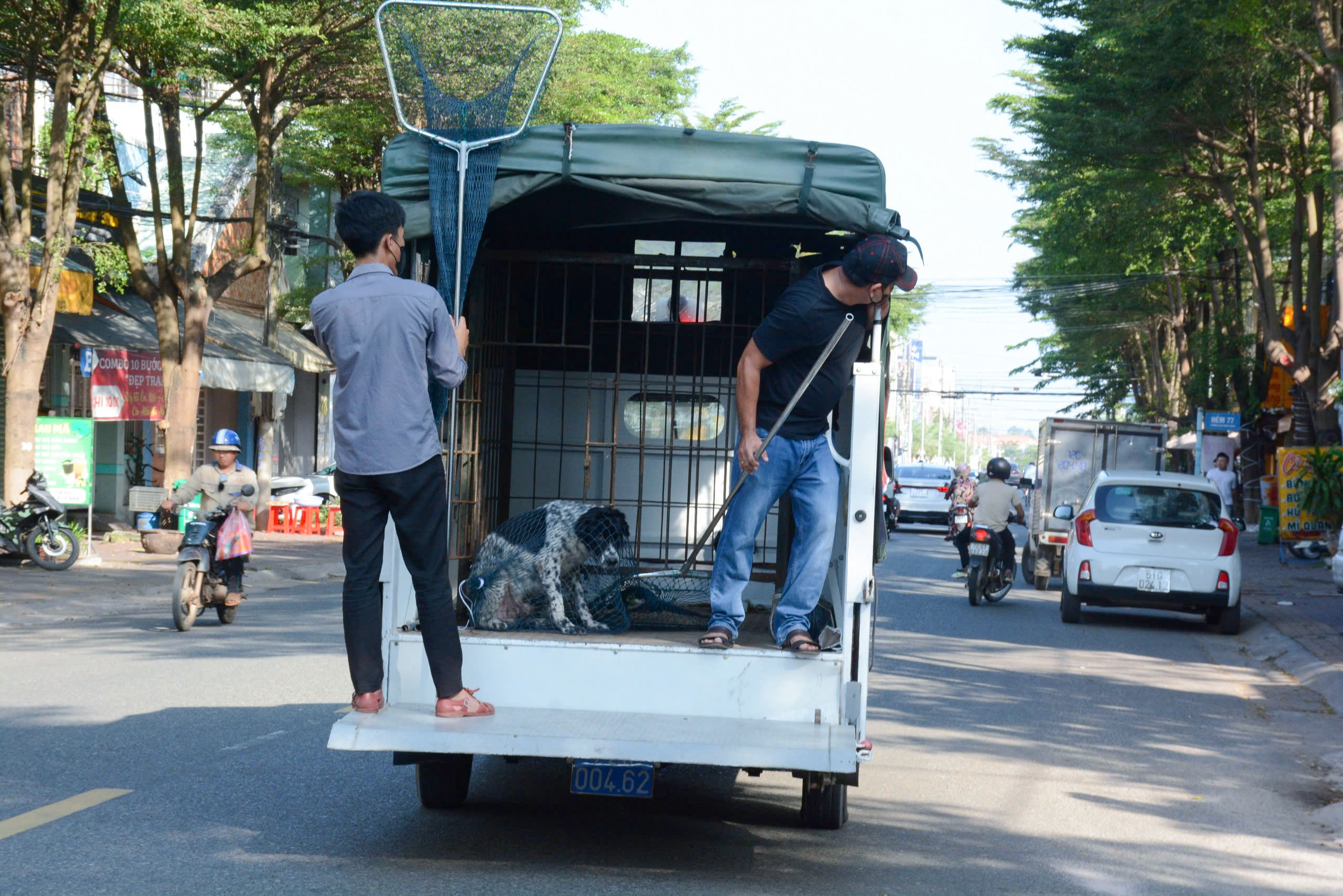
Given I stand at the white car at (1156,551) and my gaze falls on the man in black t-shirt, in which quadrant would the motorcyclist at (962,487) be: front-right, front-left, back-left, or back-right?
back-right

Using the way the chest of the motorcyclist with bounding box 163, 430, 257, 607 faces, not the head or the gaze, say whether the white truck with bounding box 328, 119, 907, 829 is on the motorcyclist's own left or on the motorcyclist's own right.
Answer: on the motorcyclist's own left

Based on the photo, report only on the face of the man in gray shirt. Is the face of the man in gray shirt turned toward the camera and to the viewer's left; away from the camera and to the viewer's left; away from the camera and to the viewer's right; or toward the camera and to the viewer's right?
away from the camera and to the viewer's right

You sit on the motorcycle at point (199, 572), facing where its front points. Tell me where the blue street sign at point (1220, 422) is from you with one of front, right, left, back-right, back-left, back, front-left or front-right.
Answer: back

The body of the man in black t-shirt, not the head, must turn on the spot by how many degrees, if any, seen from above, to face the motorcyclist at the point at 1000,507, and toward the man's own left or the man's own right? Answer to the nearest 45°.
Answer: approximately 135° to the man's own left

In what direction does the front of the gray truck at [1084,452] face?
away from the camera

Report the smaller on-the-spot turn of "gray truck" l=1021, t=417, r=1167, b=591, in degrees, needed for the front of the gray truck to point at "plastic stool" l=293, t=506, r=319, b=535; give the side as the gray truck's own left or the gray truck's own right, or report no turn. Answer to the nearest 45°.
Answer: approximately 90° to the gray truck's own left

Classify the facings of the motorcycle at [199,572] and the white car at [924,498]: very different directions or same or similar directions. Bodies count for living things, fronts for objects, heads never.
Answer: very different directions

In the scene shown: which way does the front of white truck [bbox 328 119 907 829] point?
away from the camera

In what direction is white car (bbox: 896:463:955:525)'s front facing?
away from the camera

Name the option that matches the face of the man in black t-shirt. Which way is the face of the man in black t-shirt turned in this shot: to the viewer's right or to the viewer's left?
to the viewer's right

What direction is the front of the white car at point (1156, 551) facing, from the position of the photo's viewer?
facing away from the viewer

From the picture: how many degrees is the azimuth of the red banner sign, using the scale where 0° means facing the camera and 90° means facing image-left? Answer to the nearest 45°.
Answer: approximately 0°

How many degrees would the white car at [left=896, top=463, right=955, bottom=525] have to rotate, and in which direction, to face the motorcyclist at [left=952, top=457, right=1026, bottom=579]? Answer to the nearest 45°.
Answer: approximately 180°

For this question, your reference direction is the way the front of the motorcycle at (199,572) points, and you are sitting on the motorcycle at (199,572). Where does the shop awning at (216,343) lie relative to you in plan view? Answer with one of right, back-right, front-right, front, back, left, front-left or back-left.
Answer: back-right

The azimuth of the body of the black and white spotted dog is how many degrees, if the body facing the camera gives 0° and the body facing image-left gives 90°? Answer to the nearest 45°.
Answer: approximately 315°
